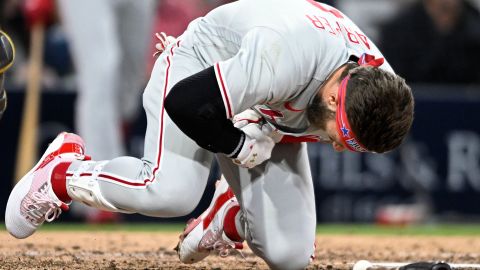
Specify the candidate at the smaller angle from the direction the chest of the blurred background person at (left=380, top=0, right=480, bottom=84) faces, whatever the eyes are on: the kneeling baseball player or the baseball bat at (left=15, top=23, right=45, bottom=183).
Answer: the kneeling baseball player

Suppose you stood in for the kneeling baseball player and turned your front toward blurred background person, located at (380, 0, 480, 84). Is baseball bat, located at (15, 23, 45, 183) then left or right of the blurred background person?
left

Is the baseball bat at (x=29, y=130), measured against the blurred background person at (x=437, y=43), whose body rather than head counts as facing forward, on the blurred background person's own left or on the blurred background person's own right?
on the blurred background person's own right

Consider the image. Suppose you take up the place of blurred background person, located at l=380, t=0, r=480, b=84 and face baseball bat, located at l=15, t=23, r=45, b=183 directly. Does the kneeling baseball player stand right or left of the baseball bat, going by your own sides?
left

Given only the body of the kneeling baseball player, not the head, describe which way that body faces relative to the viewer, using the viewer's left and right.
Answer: facing the viewer and to the right of the viewer

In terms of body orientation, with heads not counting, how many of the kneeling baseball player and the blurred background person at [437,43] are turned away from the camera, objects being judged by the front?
0

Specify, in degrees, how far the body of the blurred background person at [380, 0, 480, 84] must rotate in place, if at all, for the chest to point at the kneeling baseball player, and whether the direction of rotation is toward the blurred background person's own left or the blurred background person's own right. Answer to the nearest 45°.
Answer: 0° — they already face them

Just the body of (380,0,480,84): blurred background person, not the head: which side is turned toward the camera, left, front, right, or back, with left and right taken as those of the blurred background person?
front

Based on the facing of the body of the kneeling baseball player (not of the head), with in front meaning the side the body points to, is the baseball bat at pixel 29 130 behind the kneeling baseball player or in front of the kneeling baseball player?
behind
